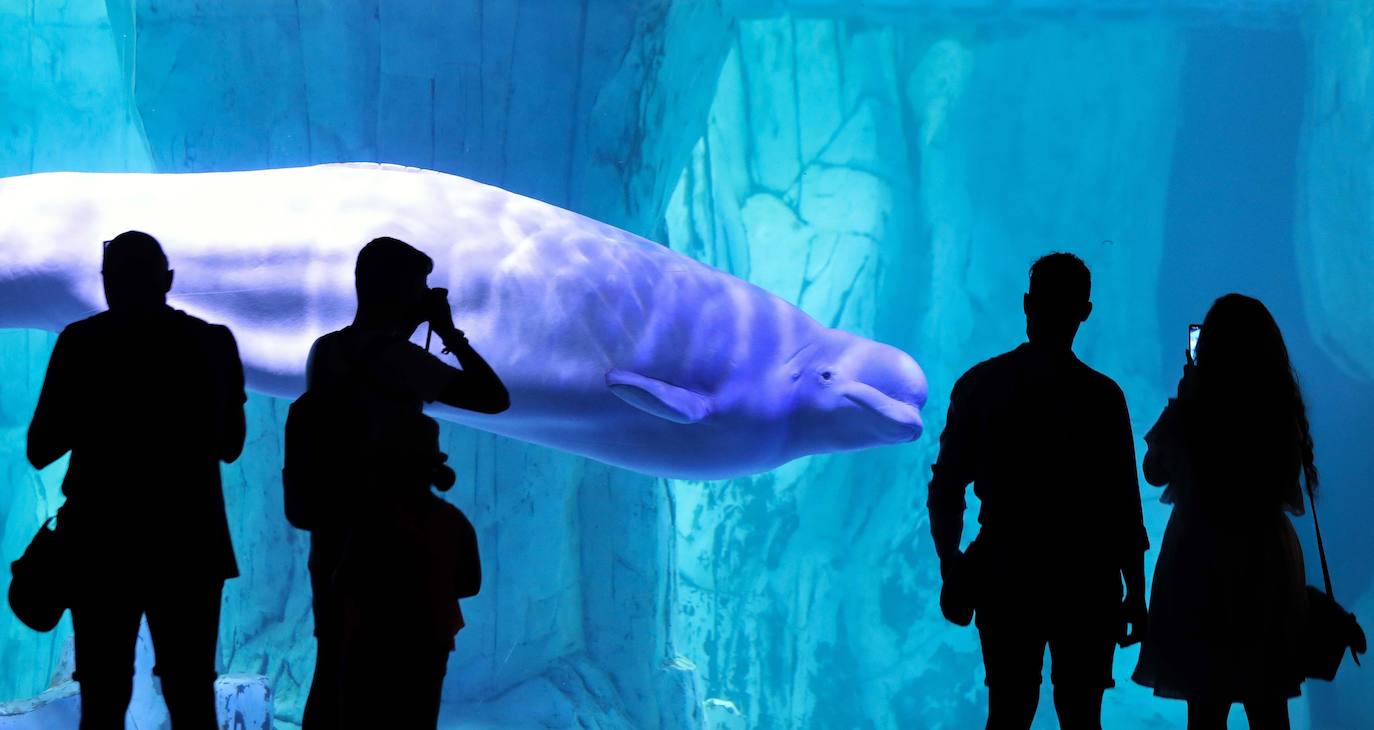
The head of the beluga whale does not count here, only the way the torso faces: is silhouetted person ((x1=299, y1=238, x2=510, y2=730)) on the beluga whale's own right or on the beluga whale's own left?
on the beluga whale's own right

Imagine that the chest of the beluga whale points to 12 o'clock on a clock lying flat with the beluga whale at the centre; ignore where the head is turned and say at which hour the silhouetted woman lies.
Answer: The silhouetted woman is roughly at 1 o'clock from the beluga whale.

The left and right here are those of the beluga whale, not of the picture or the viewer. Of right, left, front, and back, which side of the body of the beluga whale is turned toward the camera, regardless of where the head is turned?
right

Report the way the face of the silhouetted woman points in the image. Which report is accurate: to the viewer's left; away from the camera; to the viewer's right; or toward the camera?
away from the camera

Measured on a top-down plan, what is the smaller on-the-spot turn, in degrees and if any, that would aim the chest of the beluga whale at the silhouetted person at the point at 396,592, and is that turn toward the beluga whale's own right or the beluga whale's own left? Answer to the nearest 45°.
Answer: approximately 90° to the beluga whale's own right

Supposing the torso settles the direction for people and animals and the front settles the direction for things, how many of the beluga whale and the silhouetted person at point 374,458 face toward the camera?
0

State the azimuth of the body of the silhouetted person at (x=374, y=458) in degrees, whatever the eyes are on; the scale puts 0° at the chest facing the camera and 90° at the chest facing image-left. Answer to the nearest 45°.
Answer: approximately 225°

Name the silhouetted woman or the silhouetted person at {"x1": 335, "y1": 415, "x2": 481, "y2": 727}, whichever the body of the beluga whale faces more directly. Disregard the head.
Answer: the silhouetted woman
